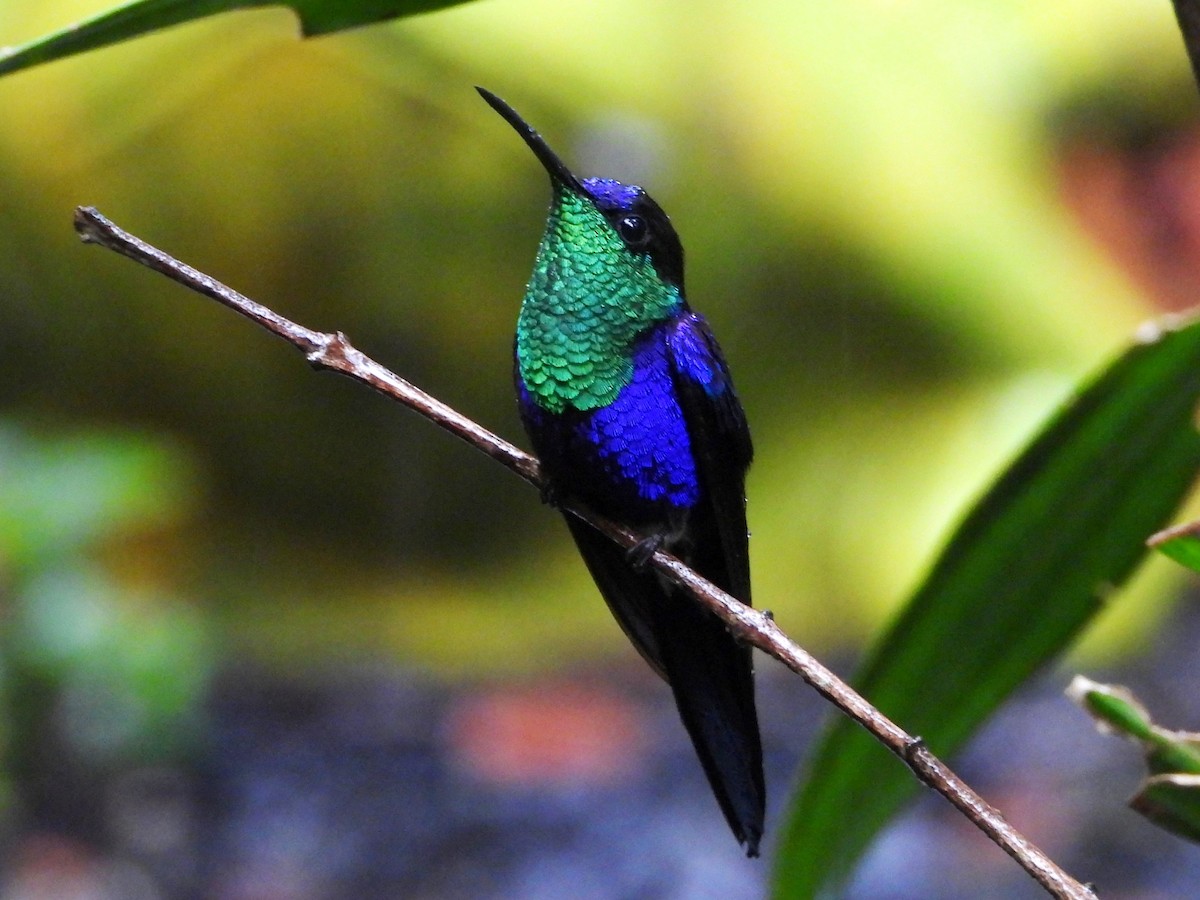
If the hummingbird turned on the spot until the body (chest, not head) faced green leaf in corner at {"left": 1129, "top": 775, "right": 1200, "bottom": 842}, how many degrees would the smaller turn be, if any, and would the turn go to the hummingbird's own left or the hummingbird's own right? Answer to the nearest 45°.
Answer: approximately 90° to the hummingbird's own left

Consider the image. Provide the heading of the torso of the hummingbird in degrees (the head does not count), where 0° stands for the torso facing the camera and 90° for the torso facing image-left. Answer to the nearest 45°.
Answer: approximately 45°
